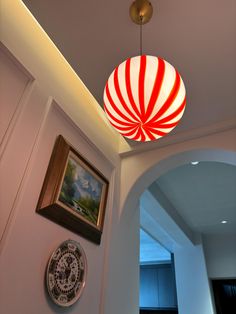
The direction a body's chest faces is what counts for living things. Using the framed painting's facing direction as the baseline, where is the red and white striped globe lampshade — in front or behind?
in front

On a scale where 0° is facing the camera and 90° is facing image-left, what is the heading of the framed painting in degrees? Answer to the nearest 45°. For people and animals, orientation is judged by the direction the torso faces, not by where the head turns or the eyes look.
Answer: approximately 315°
